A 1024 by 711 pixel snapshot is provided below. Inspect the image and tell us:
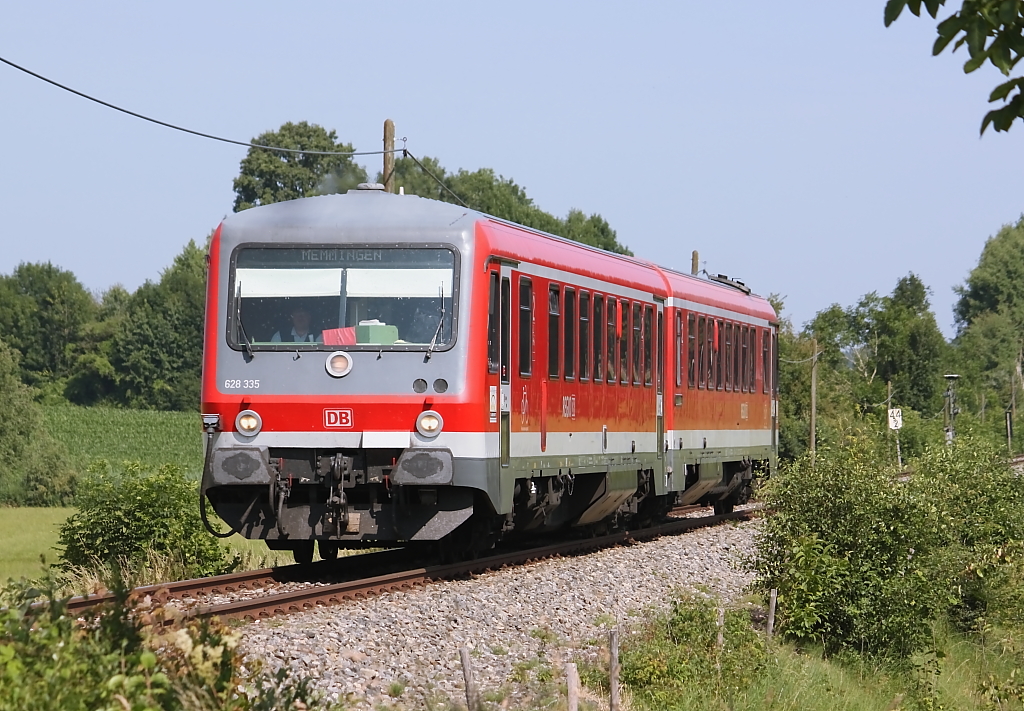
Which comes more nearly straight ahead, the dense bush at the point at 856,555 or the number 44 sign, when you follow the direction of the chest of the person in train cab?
the dense bush

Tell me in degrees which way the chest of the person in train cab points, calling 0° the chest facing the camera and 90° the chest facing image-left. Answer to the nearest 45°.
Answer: approximately 0°

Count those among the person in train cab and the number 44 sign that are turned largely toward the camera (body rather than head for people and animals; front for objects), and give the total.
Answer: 2

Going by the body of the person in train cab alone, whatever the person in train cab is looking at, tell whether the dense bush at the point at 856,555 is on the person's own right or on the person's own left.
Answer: on the person's own left

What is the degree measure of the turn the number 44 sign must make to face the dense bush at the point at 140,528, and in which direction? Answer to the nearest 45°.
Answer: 0° — it already faces it

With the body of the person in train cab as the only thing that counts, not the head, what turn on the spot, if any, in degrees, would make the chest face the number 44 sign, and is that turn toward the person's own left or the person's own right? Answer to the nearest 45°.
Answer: approximately 135° to the person's own left

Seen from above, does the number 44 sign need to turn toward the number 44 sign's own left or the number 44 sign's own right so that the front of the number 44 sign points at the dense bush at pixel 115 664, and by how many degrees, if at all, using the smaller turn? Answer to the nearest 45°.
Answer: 0° — it already faces it
